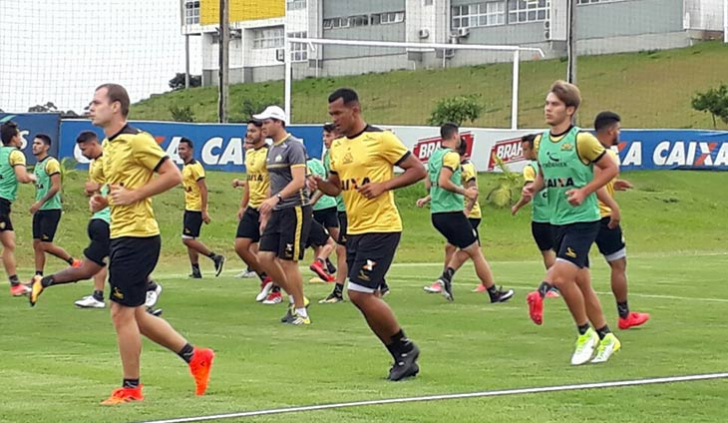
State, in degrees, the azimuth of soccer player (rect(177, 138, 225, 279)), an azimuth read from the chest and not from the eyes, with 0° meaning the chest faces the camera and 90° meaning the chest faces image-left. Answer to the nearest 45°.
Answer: approximately 45°

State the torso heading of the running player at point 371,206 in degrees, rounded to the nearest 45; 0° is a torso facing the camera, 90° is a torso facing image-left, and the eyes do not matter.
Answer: approximately 45°

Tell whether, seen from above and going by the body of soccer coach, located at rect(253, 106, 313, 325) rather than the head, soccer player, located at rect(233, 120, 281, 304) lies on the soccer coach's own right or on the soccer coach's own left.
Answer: on the soccer coach's own right

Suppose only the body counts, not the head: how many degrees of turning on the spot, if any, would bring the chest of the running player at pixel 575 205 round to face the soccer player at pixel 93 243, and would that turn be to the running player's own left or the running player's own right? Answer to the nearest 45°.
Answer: approximately 90° to the running player's own right

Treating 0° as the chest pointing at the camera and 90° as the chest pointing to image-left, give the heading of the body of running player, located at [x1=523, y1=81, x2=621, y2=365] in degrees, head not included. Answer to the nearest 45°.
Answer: approximately 45°
